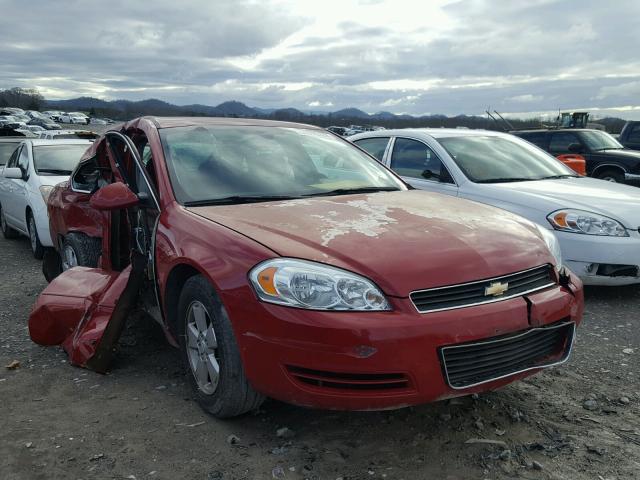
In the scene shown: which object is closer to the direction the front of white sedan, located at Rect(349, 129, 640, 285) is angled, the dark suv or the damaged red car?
the damaged red car

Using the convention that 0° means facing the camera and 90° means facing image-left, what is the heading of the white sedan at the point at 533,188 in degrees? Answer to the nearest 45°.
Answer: approximately 315°

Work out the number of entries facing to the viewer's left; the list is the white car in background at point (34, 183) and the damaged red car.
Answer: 0

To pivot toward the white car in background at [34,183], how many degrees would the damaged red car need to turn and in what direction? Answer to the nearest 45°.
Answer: approximately 180°

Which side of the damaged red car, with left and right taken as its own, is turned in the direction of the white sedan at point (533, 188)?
left

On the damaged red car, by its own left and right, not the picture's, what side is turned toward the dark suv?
left

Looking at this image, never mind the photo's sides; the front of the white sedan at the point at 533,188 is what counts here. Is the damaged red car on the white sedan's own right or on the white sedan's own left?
on the white sedan's own right

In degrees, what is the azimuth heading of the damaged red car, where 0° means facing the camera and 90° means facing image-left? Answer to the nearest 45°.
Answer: approximately 315°
